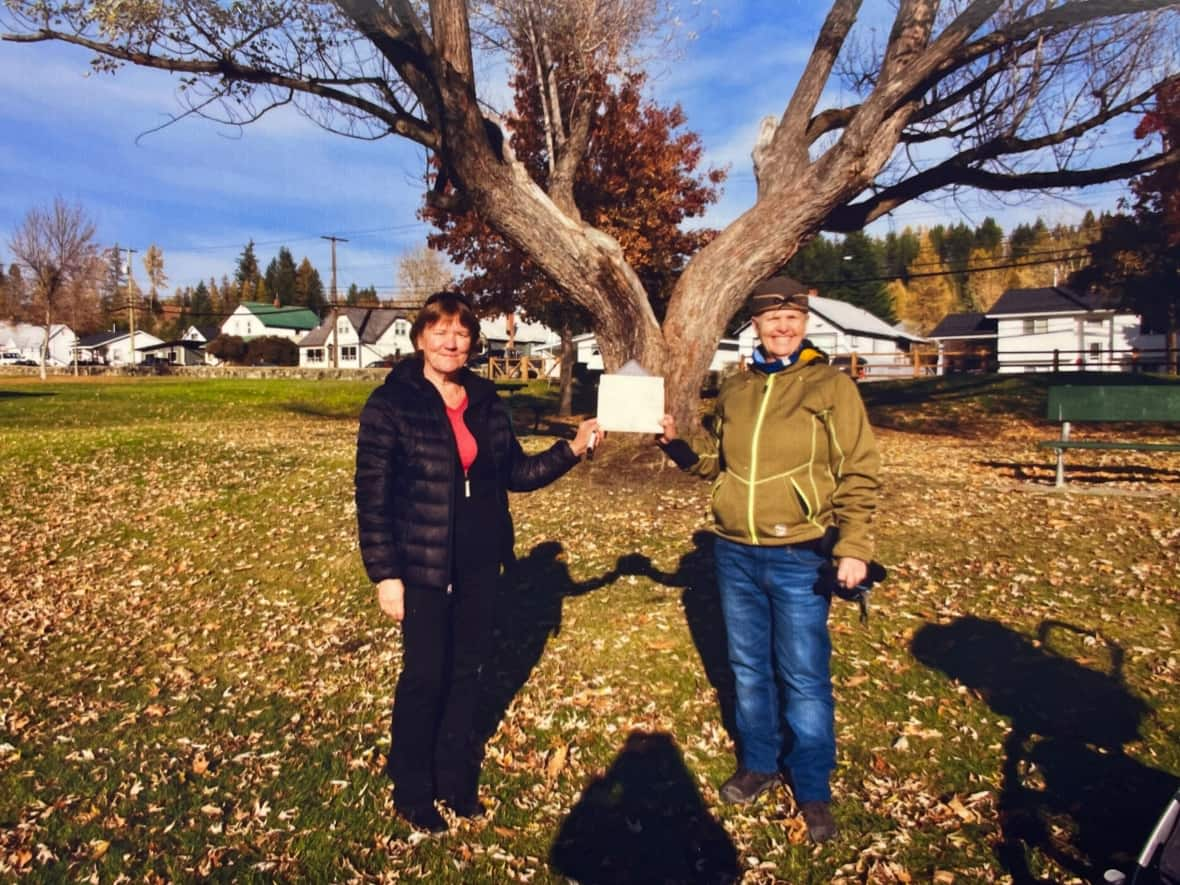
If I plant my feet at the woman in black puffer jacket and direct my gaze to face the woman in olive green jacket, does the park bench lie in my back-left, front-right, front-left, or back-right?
front-left

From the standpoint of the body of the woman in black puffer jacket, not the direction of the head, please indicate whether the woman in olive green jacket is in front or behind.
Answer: in front

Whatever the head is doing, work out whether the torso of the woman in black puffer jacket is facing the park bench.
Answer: no

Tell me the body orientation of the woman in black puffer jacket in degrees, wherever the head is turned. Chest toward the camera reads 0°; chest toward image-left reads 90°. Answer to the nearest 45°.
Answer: approximately 315°

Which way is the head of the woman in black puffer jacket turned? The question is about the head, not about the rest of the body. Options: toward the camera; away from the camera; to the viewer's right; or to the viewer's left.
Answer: toward the camera

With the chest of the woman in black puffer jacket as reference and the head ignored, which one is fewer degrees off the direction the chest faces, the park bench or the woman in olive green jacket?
the woman in olive green jacket

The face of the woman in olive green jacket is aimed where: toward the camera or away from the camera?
toward the camera
